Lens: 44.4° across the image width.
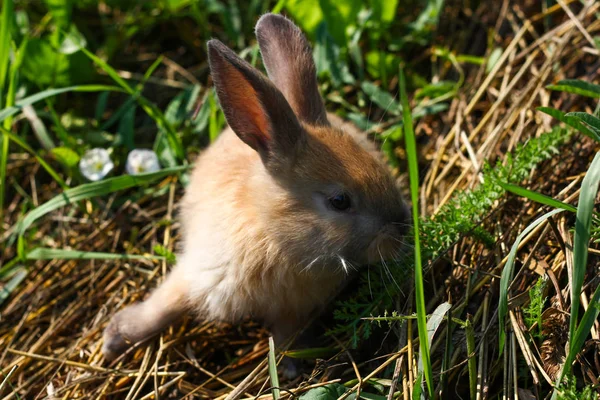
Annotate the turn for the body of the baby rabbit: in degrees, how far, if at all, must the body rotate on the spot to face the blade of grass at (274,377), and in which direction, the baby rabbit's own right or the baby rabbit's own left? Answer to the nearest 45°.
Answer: approximately 45° to the baby rabbit's own right

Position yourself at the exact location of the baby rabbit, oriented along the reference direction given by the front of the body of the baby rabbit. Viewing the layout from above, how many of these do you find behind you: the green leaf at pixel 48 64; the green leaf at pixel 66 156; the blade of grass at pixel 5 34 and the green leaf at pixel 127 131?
4

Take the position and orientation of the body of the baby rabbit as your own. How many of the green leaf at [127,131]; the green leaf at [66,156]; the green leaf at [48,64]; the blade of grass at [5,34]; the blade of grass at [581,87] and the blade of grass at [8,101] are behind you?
5

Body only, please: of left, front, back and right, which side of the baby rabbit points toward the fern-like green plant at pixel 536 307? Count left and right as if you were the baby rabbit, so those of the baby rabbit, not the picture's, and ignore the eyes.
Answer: front

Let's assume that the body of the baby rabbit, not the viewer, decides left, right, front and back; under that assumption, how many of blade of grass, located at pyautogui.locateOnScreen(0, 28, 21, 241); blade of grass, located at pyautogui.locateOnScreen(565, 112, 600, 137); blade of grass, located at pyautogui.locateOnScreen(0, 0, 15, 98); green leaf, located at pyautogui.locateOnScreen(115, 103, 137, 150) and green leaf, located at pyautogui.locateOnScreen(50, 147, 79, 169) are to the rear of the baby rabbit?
4

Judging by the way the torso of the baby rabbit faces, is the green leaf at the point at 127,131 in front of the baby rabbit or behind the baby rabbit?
behind

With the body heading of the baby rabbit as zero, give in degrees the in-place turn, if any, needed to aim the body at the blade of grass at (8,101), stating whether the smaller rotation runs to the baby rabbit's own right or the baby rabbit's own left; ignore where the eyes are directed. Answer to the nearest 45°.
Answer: approximately 180°

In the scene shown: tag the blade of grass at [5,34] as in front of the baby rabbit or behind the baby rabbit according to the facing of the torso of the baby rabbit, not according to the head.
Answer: behind

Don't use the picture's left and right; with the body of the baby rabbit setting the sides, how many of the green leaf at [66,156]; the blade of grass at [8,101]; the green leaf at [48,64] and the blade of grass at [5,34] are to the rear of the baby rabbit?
4

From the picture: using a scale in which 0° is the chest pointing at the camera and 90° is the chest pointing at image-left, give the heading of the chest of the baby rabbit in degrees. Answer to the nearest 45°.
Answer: approximately 315°

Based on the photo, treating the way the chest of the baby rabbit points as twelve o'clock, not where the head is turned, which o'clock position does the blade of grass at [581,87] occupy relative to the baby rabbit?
The blade of grass is roughly at 10 o'clock from the baby rabbit.
